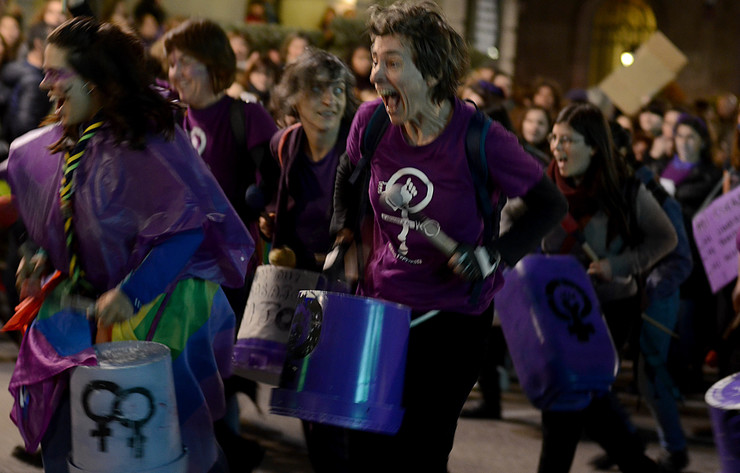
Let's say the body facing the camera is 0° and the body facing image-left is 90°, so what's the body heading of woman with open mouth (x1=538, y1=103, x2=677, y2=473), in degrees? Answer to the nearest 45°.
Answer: approximately 45°

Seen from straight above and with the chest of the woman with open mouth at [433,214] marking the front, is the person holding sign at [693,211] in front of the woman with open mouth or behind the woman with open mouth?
behind

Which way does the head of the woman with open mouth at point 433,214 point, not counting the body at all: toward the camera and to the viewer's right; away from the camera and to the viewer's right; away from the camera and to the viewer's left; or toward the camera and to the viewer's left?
toward the camera and to the viewer's left

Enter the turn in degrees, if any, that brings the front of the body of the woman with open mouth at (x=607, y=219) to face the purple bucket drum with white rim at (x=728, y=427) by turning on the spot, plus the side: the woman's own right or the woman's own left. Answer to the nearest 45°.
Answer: approximately 45° to the woman's own left

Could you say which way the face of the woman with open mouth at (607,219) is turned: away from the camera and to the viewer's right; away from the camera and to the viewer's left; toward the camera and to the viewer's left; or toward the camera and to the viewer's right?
toward the camera and to the viewer's left

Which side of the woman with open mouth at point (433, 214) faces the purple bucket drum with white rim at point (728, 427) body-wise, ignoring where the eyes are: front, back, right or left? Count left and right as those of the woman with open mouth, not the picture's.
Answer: left

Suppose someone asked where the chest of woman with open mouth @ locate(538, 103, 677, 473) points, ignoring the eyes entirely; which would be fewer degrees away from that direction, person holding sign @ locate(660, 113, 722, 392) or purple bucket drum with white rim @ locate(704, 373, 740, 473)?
the purple bucket drum with white rim

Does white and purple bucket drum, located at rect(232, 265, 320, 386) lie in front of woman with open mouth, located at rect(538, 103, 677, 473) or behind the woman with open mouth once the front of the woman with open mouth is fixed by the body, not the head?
in front

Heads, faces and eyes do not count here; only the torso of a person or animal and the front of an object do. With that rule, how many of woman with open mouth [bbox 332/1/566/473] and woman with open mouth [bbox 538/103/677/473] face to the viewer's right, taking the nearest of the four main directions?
0

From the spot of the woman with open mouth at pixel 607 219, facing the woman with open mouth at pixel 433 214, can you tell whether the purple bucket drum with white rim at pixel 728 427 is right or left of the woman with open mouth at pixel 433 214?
left
